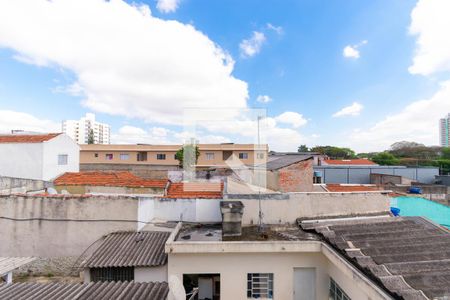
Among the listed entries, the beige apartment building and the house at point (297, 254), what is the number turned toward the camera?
2

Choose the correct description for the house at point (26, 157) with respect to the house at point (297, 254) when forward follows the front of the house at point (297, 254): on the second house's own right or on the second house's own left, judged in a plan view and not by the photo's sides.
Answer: on the second house's own right

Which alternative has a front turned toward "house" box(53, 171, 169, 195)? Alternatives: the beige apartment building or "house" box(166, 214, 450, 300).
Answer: the beige apartment building

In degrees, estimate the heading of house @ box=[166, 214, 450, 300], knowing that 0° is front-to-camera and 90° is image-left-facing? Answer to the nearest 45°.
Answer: approximately 0°

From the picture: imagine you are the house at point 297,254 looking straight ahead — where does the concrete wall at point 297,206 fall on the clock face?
The concrete wall is roughly at 6 o'clock from the house.

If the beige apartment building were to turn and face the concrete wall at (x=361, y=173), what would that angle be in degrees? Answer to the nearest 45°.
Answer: approximately 45° to its left

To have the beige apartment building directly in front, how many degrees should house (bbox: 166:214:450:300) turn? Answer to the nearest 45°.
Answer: approximately 135° to its right

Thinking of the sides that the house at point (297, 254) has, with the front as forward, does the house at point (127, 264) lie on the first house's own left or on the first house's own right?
on the first house's own right

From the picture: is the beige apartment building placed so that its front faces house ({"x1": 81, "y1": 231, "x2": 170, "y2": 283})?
yes

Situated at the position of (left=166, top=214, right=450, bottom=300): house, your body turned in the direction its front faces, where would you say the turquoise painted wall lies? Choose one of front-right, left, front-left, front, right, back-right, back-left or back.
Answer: back-left

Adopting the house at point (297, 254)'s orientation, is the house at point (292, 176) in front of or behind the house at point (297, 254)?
behind

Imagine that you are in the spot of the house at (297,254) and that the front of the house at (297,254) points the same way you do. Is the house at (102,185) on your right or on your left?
on your right
